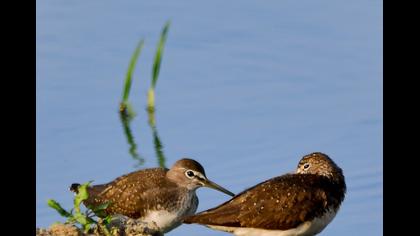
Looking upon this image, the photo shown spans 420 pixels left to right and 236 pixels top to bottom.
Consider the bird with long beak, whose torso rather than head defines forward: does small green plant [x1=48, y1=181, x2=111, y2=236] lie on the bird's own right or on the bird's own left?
on the bird's own right

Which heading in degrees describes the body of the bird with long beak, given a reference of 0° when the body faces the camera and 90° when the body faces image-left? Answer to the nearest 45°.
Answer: approximately 270°
